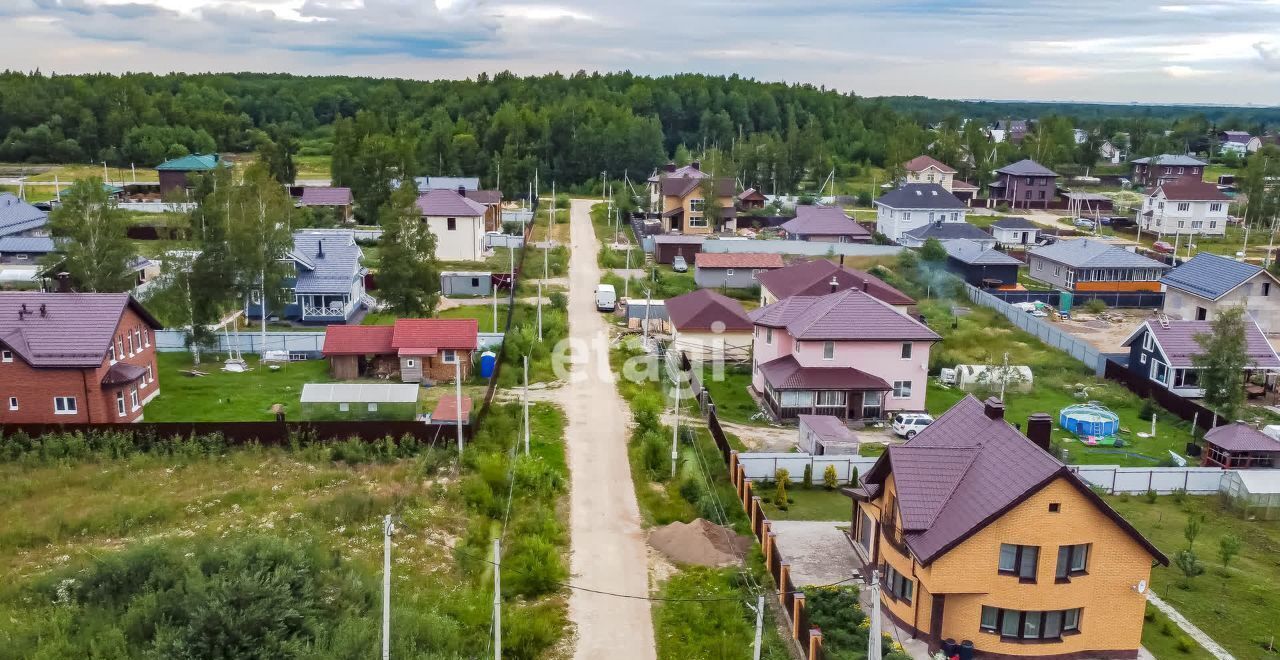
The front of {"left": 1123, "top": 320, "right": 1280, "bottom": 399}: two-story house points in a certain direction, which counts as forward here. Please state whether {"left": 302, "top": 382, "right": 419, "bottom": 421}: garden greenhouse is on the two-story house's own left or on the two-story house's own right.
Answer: on the two-story house's own right

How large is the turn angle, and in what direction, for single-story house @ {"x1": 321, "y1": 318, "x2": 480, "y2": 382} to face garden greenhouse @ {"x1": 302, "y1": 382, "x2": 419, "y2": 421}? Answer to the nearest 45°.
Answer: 0° — it already faces it

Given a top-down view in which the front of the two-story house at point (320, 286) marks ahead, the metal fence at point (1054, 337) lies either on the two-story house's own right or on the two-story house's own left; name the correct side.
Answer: on the two-story house's own left

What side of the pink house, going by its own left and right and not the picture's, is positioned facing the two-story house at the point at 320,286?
right

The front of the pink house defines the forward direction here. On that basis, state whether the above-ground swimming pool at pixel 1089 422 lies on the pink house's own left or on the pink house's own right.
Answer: on the pink house's own left

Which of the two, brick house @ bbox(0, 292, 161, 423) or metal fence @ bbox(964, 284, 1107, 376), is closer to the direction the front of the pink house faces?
the brick house

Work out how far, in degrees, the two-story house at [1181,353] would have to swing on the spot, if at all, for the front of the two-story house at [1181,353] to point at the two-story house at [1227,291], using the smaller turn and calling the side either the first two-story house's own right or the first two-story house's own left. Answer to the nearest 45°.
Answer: approximately 180°

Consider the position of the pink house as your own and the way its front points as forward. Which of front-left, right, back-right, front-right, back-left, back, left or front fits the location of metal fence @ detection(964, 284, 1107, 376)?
back-left
